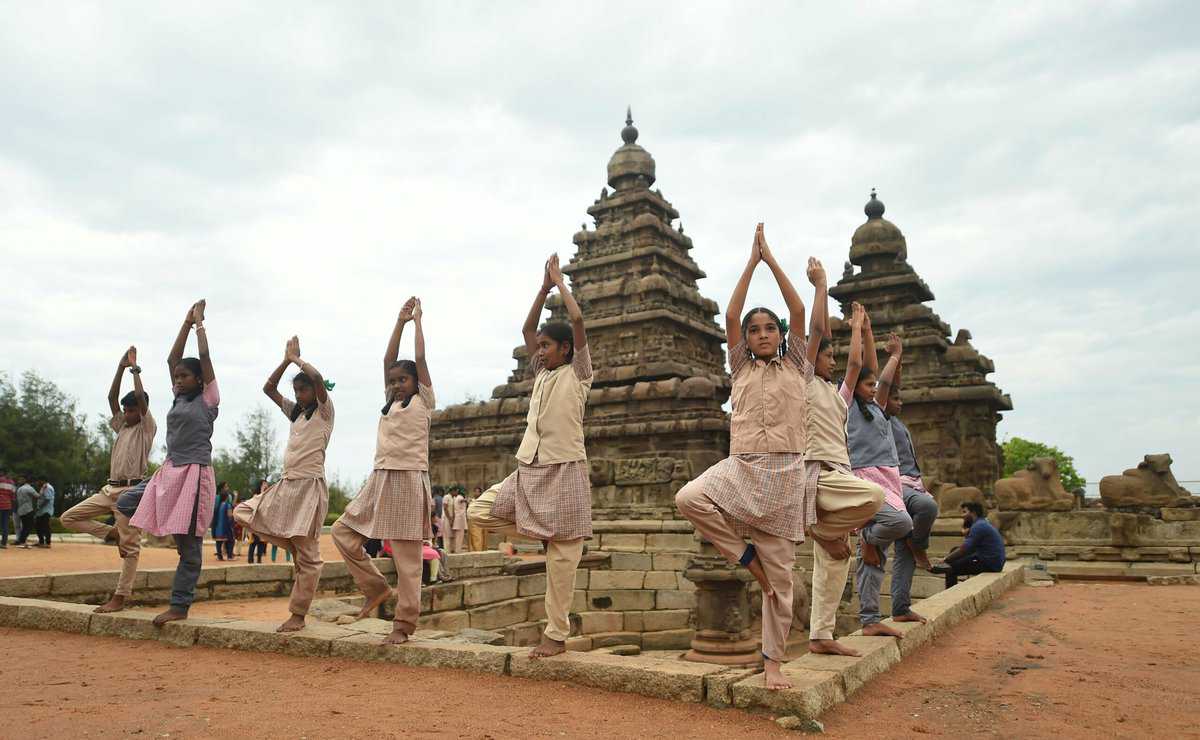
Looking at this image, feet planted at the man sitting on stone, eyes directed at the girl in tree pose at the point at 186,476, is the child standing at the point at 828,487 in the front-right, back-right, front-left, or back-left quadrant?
front-left

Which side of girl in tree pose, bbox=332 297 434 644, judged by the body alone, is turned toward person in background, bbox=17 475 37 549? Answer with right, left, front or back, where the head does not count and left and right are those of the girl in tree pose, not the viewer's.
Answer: right

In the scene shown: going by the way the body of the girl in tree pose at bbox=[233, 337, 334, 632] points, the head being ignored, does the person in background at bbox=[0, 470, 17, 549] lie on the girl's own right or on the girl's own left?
on the girl's own right

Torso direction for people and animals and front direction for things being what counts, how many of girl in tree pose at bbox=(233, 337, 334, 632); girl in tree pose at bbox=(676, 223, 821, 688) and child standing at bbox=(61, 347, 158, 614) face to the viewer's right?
0

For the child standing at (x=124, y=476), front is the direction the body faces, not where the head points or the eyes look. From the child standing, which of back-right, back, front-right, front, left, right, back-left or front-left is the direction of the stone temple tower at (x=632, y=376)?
back

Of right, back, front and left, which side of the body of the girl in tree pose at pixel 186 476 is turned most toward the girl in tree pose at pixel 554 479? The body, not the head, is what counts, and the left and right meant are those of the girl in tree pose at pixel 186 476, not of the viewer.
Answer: left

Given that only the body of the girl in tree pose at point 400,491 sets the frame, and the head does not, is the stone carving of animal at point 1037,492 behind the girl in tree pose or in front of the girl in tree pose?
behind

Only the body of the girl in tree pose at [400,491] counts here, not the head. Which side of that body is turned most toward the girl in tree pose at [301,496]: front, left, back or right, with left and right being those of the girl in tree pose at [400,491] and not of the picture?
right

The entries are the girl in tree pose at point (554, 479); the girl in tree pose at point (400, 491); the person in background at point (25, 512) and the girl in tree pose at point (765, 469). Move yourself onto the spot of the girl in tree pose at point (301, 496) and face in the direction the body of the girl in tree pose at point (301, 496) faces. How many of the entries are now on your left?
3

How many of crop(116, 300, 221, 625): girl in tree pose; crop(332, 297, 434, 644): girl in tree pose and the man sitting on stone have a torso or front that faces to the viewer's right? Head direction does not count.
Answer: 0

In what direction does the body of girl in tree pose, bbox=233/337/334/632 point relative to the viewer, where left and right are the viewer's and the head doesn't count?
facing the viewer and to the left of the viewer
